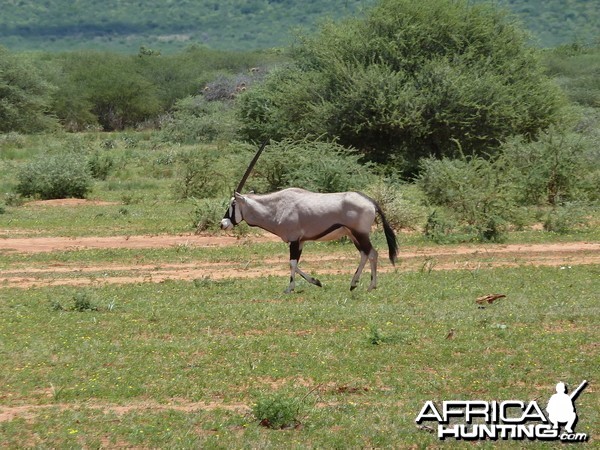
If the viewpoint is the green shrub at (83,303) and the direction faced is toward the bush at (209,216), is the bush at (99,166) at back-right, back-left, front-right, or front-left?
front-left

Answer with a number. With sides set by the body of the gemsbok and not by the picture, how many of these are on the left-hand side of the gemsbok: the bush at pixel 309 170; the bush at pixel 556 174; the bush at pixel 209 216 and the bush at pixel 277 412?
1

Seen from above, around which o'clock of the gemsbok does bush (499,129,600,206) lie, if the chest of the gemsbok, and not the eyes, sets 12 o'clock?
The bush is roughly at 4 o'clock from the gemsbok.

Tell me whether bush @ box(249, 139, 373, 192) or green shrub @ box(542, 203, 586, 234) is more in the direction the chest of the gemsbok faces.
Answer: the bush

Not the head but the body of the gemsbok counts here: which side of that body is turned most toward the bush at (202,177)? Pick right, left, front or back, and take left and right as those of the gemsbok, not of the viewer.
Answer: right

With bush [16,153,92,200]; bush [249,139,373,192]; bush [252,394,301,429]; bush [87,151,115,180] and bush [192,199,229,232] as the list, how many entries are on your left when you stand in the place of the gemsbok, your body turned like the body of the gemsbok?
1

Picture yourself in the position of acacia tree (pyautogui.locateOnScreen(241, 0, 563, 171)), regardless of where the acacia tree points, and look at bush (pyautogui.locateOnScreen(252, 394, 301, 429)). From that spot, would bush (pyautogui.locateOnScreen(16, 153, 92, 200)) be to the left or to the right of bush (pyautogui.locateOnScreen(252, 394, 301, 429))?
right

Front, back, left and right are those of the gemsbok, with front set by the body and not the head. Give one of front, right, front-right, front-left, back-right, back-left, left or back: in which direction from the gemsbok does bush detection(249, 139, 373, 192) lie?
right

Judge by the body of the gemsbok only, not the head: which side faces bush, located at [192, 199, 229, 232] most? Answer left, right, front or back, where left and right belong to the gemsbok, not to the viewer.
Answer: right

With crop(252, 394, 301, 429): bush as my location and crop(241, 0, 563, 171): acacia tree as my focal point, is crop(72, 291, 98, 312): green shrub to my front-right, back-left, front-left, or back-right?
front-left

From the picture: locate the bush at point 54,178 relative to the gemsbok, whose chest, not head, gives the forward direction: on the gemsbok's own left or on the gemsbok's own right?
on the gemsbok's own right

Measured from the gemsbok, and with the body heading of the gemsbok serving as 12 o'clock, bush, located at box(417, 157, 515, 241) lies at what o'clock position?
The bush is roughly at 4 o'clock from the gemsbok.

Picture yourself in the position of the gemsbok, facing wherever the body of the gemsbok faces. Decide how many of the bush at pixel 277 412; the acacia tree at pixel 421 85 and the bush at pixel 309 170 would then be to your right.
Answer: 2

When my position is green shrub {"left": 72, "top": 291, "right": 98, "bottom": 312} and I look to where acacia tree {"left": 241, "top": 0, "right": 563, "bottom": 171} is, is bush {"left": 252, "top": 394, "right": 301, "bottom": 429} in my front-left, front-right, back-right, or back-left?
back-right

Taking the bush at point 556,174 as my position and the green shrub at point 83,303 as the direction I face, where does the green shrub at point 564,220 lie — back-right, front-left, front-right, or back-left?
front-left

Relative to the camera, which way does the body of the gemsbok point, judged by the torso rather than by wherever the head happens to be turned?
to the viewer's left

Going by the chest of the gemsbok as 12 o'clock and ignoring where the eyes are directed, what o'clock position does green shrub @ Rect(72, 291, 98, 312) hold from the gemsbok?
The green shrub is roughly at 11 o'clock from the gemsbok.
